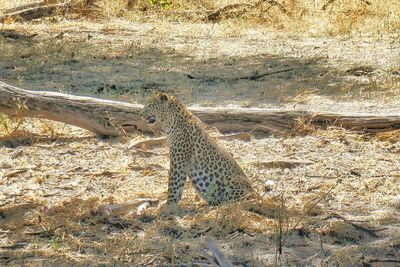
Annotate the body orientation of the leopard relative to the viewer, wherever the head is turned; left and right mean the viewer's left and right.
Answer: facing to the left of the viewer

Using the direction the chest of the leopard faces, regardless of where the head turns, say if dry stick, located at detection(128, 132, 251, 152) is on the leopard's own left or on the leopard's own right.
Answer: on the leopard's own right

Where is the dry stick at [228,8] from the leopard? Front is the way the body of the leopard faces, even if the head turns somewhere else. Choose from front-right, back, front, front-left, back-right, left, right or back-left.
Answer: right

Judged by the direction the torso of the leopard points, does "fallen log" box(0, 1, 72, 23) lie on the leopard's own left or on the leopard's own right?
on the leopard's own right

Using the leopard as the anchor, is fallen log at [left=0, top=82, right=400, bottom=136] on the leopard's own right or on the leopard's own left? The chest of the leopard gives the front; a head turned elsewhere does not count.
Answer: on the leopard's own right
